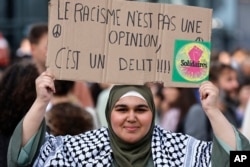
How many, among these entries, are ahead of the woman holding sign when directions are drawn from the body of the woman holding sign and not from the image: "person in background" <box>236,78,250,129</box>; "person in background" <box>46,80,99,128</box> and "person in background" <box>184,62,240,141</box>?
0

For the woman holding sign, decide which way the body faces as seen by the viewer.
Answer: toward the camera

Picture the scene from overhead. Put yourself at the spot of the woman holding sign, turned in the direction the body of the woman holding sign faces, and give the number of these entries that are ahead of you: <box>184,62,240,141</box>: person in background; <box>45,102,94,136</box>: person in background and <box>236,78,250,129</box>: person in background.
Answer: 0

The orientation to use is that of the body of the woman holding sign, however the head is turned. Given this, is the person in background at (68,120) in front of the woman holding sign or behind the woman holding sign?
behind

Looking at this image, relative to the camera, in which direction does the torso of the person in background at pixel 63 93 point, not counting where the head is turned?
away from the camera

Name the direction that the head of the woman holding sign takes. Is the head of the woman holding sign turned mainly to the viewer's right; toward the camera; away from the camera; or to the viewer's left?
toward the camera

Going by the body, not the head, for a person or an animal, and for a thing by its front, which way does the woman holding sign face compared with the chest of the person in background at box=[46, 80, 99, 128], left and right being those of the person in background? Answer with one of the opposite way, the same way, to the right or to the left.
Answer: the opposite way

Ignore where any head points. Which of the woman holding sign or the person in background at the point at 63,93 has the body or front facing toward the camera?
the woman holding sign

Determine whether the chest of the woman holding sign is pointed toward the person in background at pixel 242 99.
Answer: no

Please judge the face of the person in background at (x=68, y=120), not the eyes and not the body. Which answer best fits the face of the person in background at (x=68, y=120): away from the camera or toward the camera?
away from the camera

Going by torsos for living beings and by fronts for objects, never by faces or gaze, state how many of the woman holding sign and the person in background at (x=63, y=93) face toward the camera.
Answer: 1

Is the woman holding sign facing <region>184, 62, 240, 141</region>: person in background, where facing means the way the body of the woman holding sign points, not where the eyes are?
no
